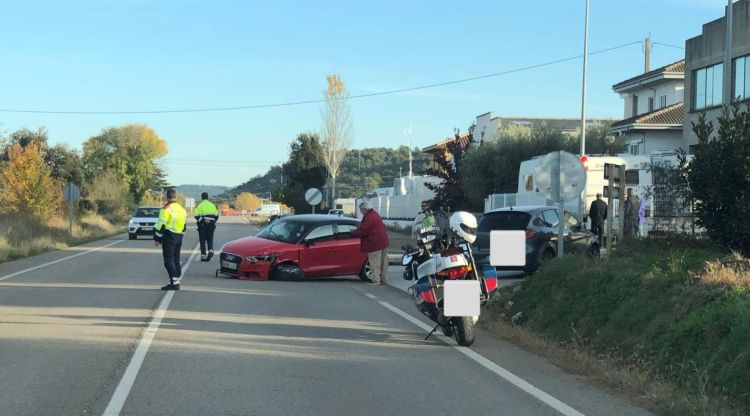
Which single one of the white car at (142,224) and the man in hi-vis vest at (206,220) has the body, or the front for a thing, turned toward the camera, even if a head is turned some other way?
the white car

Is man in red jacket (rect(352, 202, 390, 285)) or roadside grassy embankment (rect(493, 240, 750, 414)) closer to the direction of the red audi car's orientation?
the roadside grassy embankment

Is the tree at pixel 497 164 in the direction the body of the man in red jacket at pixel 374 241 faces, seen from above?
no

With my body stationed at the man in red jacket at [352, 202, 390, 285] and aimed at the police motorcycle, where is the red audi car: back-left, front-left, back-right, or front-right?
back-right

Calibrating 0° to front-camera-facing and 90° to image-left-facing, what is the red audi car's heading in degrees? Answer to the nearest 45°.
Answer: approximately 45°

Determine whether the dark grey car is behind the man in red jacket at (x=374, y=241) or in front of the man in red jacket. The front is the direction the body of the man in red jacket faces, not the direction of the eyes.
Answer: behind

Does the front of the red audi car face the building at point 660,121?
no

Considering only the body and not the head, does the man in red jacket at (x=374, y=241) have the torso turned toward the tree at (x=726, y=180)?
no

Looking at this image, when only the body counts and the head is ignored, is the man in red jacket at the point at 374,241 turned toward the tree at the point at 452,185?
no

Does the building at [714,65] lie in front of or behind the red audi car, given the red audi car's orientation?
behind

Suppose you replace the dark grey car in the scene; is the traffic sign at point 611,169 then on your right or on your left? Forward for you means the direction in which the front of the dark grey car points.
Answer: on your right

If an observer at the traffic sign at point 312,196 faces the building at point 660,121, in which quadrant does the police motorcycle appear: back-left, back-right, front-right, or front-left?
back-right

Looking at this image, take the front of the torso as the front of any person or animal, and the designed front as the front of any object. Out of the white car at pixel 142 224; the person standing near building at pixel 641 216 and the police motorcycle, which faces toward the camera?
the white car

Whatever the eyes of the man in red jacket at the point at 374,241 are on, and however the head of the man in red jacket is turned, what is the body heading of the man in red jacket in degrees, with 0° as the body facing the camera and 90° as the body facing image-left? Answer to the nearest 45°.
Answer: approximately 90°

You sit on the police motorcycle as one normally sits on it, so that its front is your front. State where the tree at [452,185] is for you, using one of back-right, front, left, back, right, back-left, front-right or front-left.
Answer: front-right
